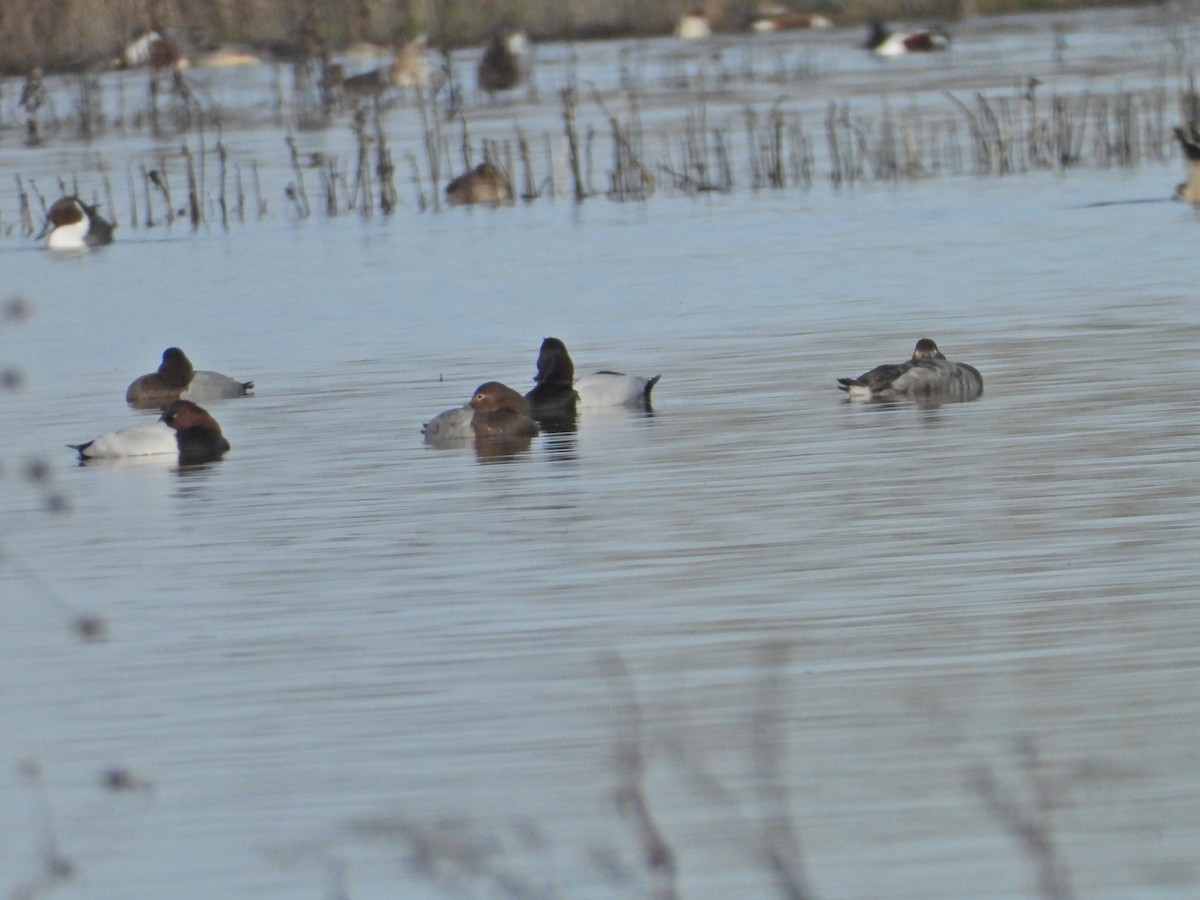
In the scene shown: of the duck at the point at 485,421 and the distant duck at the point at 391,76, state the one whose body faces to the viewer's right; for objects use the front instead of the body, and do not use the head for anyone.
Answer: the duck

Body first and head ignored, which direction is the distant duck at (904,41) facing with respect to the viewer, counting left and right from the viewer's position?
facing to the left of the viewer

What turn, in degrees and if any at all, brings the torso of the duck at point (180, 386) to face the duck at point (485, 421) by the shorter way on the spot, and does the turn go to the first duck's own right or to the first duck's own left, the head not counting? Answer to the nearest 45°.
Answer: approximately 135° to the first duck's own left

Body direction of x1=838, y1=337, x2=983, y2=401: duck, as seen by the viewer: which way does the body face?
to the viewer's right

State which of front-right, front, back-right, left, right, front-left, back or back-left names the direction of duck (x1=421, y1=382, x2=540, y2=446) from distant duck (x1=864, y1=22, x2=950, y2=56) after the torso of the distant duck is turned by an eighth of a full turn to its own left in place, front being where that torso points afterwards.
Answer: front-left

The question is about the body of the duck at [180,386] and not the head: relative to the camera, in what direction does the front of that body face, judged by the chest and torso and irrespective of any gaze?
to the viewer's left

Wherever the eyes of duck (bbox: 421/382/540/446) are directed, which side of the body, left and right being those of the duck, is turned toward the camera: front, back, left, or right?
right

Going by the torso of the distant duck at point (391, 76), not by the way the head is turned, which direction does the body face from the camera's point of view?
to the viewer's left

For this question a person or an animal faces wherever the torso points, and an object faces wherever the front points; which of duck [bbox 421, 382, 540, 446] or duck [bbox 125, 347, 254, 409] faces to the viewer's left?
duck [bbox 125, 347, 254, 409]

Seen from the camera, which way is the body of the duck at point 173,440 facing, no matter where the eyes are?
to the viewer's right

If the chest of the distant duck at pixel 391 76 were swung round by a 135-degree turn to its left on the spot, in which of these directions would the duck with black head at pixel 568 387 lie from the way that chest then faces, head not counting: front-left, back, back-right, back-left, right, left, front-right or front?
front-right
